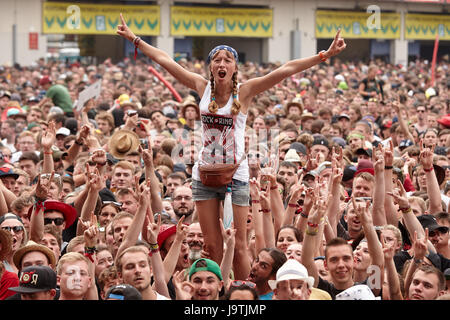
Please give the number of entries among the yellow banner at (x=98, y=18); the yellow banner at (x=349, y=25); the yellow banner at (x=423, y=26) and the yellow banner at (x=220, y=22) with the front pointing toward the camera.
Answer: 4

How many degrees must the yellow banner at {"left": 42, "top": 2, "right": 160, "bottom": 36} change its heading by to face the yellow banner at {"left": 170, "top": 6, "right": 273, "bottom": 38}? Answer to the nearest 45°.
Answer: approximately 90° to its left

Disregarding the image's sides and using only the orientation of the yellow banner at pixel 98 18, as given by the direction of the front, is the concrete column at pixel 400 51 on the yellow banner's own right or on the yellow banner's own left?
on the yellow banner's own left

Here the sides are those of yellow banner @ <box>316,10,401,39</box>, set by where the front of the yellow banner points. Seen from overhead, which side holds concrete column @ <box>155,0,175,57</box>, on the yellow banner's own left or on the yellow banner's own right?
on the yellow banner's own right

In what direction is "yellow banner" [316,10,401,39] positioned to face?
toward the camera

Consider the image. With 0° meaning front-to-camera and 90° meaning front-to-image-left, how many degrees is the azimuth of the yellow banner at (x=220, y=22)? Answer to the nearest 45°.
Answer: approximately 0°

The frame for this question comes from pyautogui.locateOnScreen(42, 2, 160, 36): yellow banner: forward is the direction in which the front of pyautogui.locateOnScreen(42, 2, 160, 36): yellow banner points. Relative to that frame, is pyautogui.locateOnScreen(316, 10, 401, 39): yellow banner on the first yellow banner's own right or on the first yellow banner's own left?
on the first yellow banner's own left

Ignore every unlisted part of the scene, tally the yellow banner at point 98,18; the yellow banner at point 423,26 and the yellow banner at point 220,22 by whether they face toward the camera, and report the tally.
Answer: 3

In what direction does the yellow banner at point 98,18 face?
toward the camera

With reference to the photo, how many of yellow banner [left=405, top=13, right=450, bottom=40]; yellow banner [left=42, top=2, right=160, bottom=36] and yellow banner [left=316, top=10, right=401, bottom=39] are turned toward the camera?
3
